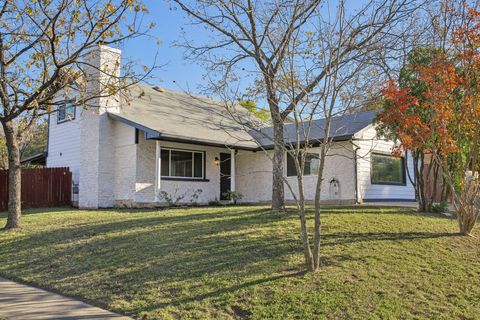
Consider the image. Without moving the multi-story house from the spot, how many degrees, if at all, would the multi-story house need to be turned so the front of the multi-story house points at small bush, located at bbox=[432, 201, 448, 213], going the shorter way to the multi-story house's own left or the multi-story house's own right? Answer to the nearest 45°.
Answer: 0° — it already faces it

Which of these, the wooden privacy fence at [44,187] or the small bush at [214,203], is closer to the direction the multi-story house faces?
the small bush

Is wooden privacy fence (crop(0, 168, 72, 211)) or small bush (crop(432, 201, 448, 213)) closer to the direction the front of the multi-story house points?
the small bush

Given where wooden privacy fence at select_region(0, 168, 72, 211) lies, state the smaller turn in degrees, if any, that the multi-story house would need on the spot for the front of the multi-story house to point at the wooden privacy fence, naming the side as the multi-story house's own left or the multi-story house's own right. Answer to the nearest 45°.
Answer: approximately 135° to the multi-story house's own right

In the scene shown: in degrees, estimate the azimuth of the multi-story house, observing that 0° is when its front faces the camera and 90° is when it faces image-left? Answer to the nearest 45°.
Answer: approximately 315°
